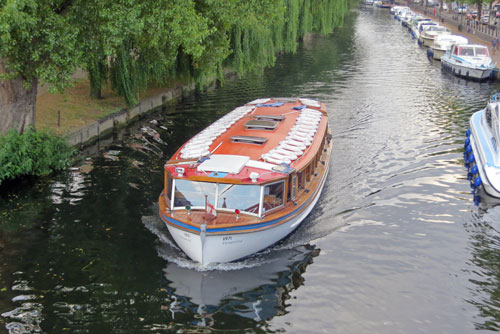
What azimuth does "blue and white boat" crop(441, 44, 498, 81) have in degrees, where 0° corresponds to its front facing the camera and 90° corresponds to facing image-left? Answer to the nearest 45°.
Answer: approximately 315°

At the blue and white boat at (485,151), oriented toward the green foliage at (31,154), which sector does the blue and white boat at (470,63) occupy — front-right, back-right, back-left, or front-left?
back-right

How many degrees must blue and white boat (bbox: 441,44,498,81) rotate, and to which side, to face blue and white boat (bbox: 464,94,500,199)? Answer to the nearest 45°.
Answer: approximately 45° to its right

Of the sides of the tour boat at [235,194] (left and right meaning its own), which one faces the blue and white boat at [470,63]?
back

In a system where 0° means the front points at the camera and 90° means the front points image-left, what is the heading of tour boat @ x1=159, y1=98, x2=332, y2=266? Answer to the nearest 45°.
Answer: approximately 45°

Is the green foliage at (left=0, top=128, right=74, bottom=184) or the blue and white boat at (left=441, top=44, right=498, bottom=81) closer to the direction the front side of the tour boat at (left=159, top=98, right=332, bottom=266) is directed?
the green foliage

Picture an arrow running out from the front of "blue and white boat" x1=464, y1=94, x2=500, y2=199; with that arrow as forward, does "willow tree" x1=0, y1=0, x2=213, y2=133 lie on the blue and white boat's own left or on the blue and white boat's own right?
on the blue and white boat's own right

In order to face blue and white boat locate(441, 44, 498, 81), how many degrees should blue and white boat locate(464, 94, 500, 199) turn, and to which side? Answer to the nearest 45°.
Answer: approximately 135° to its left

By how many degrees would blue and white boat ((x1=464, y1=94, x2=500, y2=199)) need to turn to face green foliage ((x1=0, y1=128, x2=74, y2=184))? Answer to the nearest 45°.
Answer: approximately 90° to its right

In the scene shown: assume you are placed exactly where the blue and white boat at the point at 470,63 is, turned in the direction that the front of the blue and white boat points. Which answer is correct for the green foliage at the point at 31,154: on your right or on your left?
on your right
